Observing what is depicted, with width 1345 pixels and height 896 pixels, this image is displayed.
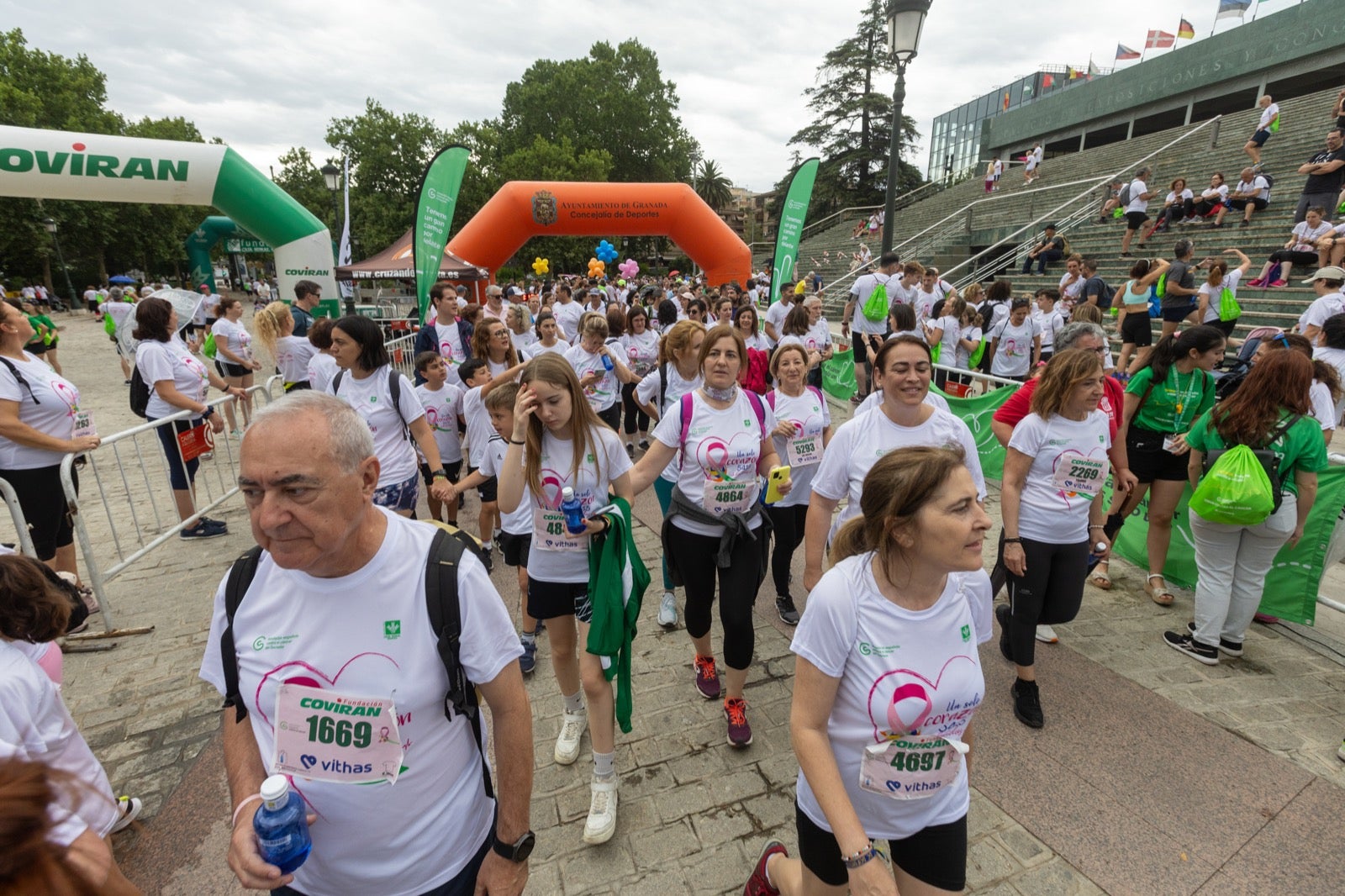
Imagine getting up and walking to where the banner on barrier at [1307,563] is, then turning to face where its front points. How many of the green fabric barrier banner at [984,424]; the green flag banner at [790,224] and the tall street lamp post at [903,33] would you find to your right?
3

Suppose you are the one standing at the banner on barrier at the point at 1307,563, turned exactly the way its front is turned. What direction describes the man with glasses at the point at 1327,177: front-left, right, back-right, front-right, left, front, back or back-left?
back-right

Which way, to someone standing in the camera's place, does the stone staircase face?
facing the viewer and to the left of the viewer

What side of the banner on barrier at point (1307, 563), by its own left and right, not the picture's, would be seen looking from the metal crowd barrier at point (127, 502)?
front

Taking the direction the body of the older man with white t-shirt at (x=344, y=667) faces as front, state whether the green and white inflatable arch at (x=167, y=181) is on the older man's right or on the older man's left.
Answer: on the older man's right

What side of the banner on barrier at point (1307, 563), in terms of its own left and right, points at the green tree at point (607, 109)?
right

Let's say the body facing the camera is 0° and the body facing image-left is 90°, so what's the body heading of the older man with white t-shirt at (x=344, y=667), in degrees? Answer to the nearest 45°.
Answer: approximately 45°

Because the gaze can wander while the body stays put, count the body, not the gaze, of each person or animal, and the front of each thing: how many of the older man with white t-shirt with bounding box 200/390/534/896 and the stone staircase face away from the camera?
0

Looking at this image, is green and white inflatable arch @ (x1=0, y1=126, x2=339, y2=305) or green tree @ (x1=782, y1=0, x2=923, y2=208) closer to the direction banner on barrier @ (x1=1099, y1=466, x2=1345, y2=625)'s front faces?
the green and white inflatable arch

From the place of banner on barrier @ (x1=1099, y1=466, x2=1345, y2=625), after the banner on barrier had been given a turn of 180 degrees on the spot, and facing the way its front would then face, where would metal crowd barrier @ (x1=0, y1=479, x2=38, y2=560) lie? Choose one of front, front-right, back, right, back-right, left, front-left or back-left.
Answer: back

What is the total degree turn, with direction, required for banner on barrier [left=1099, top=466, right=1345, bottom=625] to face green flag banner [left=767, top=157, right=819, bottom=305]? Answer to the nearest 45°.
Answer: approximately 90° to its right

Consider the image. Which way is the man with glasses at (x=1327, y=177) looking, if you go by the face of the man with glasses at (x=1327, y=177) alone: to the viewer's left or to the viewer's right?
to the viewer's left

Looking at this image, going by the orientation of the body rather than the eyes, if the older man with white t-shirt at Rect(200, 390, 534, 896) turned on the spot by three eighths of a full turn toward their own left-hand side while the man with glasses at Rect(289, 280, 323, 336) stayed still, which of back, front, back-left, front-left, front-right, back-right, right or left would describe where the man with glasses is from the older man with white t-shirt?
left

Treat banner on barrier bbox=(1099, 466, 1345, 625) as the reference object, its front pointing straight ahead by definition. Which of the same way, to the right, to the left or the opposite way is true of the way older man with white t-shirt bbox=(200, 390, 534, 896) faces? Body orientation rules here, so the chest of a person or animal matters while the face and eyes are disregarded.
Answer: to the left

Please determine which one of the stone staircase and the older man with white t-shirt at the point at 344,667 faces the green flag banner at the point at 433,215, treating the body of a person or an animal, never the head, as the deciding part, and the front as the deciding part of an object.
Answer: the stone staircase

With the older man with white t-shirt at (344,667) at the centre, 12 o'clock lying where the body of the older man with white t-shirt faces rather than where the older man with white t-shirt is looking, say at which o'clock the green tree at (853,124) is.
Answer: The green tree is roughly at 6 o'clock from the older man with white t-shirt.
